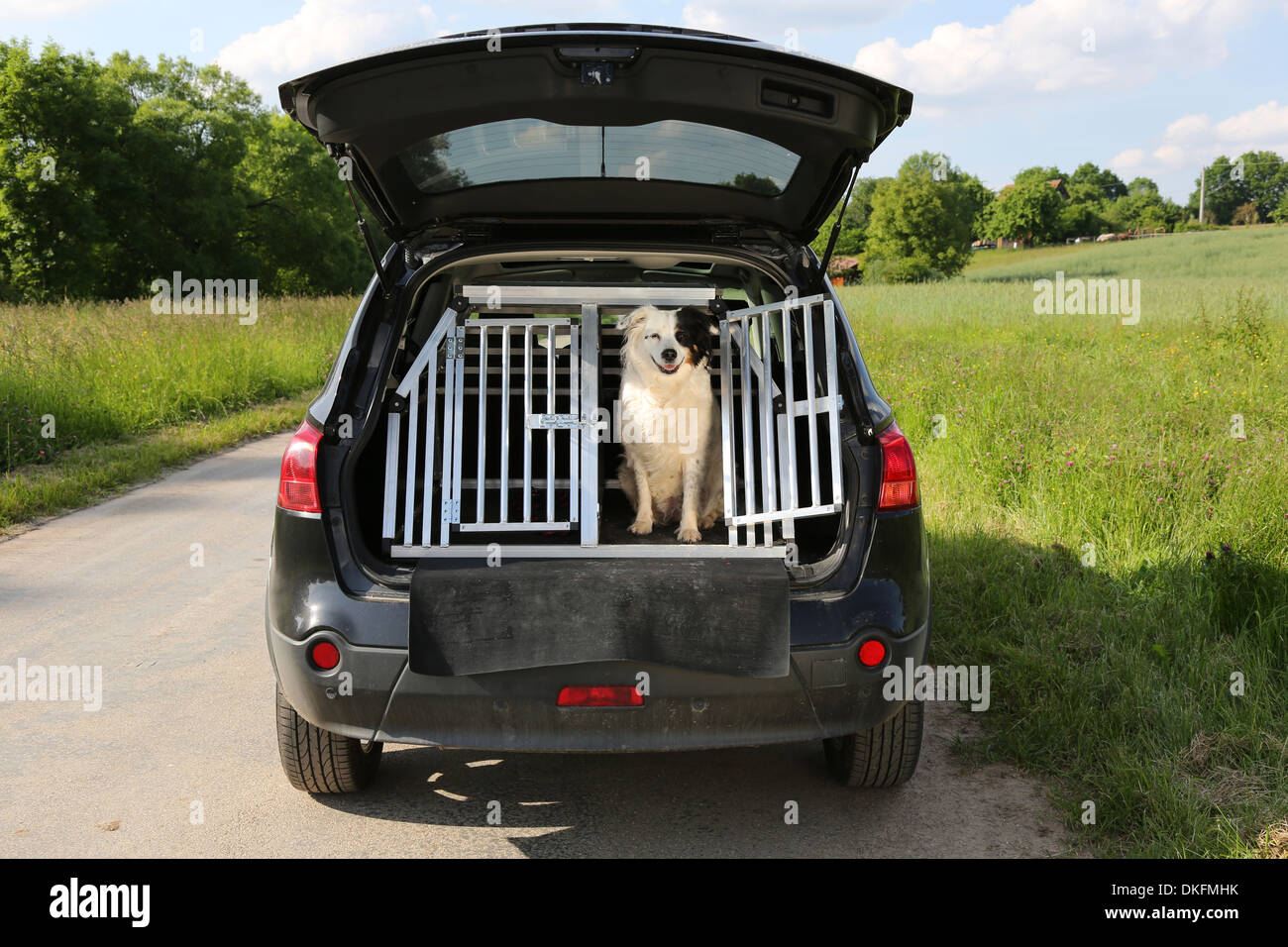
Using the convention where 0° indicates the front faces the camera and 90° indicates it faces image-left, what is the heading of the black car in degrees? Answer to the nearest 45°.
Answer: approximately 180°

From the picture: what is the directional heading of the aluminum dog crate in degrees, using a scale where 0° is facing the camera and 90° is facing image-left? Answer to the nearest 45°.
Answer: approximately 0°

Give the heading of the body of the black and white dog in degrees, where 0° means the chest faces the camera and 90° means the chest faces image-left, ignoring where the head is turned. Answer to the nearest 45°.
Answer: approximately 0°
